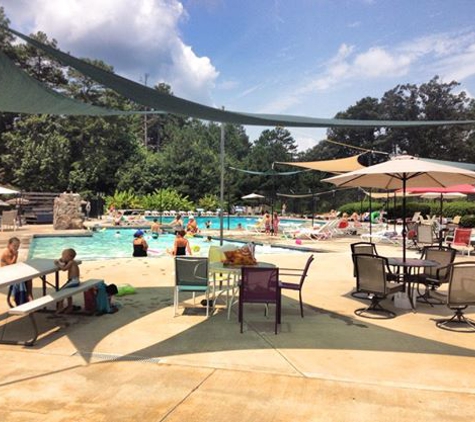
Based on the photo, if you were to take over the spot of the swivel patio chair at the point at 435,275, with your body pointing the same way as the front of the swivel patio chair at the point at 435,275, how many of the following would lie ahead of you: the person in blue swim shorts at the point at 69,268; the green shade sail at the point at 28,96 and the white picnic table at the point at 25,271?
3

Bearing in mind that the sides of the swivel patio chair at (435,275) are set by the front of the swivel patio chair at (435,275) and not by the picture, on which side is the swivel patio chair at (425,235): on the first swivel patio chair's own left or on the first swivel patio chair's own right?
on the first swivel patio chair's own right

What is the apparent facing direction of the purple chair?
away from the camera

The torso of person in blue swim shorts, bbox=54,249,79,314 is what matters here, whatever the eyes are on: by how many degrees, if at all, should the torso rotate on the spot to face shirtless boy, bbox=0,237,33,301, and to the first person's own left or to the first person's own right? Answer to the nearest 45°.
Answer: approximately 45° to the first person's own right

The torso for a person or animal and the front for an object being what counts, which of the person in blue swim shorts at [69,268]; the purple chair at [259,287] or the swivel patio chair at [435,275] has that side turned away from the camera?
the purple chair

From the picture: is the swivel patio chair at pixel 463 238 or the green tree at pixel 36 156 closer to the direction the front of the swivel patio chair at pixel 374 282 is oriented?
the swivel patio chair

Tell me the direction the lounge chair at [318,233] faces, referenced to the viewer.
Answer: facing to the left of the viewer

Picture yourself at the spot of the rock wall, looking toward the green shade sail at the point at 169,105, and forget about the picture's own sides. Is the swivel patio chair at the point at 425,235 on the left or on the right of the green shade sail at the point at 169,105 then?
left

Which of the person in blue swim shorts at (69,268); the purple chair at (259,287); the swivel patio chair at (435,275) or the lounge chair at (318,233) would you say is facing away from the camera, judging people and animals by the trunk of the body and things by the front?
the purple chair

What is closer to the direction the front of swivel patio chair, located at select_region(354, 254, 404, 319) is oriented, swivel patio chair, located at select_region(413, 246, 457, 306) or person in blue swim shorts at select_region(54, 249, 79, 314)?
the swivel patio chair

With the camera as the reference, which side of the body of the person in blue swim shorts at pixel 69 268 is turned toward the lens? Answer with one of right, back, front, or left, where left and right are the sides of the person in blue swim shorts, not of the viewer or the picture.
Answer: left

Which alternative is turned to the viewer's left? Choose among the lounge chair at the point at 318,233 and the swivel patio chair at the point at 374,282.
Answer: the lounge chair
